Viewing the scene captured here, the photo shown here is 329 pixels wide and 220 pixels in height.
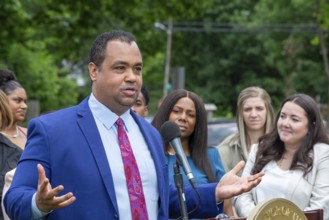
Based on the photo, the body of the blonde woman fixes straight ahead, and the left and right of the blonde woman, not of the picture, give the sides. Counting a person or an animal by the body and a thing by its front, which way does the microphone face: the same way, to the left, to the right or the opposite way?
to the right

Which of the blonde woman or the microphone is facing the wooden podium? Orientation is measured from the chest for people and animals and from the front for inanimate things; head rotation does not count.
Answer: the blonde woman

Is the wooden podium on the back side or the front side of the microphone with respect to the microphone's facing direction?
on the back side

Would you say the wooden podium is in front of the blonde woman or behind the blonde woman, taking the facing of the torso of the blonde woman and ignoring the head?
in front

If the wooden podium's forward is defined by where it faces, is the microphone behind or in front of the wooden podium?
behind

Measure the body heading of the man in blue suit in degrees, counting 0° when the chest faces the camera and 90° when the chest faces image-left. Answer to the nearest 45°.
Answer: approximately 315°

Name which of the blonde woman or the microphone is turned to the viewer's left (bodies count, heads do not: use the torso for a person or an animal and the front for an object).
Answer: the microphone

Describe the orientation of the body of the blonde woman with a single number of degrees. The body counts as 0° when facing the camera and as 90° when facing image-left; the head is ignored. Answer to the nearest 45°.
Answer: approximately 0°

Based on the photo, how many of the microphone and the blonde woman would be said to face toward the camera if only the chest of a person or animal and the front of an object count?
1

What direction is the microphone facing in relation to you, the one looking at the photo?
facing to the left of the viewer

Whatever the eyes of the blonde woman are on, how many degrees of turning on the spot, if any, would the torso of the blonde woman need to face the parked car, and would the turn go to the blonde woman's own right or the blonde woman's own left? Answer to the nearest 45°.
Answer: approximately 180°

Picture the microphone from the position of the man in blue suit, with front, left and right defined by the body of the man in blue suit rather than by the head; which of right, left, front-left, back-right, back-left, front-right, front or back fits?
left

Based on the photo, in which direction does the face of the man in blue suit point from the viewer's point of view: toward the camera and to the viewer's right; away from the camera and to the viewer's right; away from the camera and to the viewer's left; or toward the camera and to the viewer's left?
toward the camera and to the viewer's right

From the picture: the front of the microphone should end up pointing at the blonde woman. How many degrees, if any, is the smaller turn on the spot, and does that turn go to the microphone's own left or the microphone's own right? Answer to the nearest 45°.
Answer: approximately 90° to the microphone's own right

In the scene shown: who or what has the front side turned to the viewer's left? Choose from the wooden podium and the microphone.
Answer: the microphone

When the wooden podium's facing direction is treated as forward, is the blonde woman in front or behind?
behind
